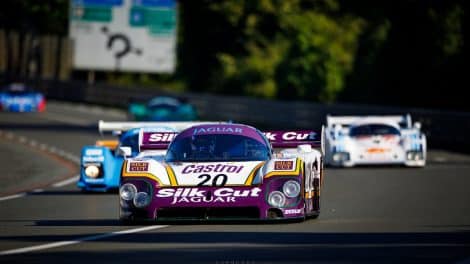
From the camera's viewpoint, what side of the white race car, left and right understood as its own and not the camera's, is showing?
front

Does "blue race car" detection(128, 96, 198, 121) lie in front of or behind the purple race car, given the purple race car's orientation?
behind

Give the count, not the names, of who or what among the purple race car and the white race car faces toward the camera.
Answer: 2

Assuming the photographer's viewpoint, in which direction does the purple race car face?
facing the viewer

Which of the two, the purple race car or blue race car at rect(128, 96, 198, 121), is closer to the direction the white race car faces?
the purple race car

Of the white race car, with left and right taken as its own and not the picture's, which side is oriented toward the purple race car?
front

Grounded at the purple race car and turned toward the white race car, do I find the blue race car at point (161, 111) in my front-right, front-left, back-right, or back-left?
front-left

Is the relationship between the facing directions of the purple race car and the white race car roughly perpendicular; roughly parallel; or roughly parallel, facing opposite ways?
roughly parallel
